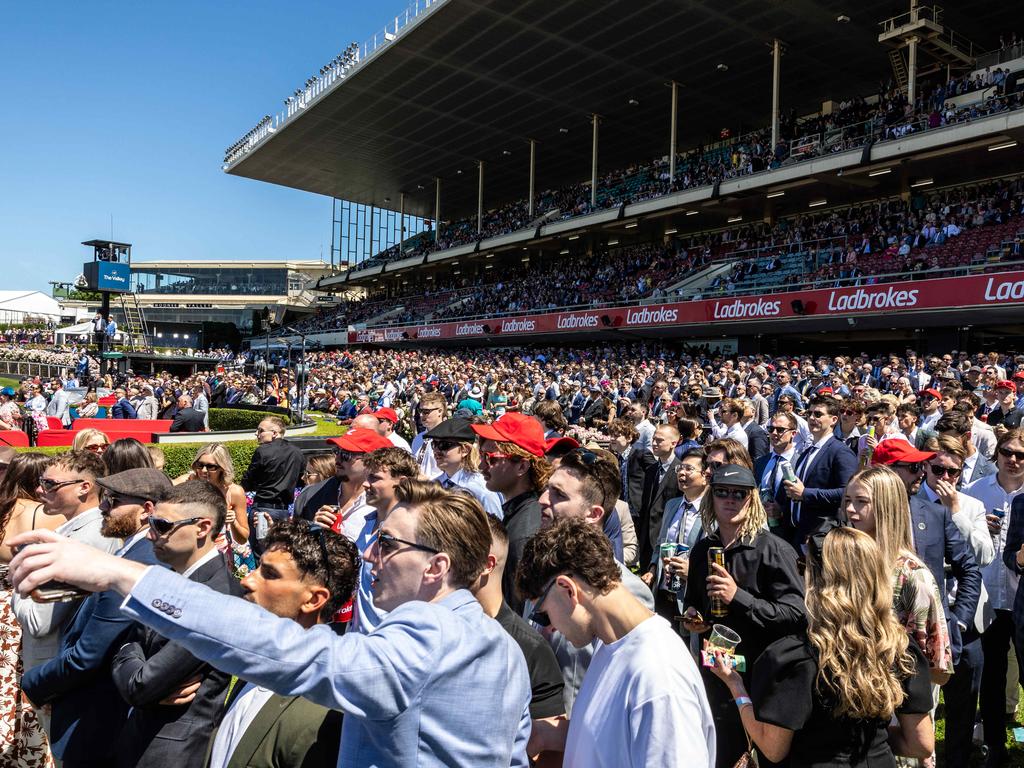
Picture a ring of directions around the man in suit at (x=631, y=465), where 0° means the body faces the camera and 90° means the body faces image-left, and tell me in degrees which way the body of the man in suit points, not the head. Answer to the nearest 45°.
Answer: approximately 45°

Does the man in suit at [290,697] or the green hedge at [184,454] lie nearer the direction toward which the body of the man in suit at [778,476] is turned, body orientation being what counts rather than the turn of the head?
the man in suit

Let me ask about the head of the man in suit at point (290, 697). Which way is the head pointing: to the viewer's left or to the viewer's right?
to the viewer's left

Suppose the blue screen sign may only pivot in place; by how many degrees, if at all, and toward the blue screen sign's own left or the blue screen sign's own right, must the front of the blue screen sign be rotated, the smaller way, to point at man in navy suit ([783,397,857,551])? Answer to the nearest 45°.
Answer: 0° — it already faces them

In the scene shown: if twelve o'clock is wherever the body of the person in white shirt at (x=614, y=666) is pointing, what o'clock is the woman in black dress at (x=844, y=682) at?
The woman in black dress is roughly at 5 o'clock from the person in white shirt.
